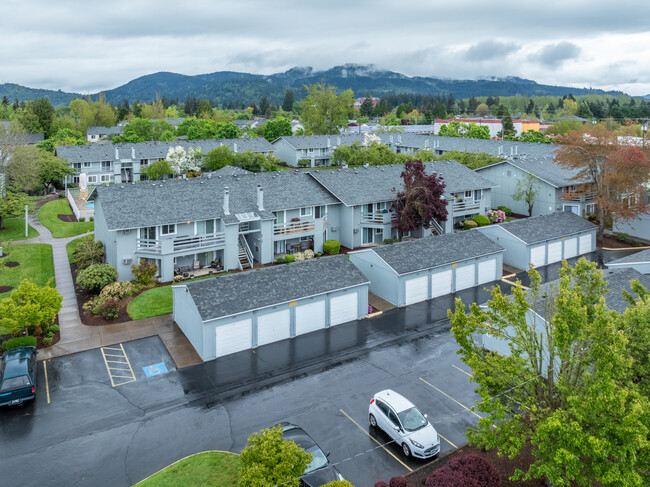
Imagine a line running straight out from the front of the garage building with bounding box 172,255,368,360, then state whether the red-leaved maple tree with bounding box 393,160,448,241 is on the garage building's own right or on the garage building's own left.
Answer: on the garage building's own left

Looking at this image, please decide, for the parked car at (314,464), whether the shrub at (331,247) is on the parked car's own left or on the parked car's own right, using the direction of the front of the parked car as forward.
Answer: on the parked car's own left

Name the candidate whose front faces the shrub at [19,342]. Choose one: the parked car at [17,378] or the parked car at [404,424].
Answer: the parked car at [17,378]

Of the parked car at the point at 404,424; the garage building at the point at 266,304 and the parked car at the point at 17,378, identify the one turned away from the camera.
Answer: the parked car at the point at 17,378

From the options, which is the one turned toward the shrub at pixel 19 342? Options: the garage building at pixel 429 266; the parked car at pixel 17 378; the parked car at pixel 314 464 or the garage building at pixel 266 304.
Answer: the parked car at pixel 17 378

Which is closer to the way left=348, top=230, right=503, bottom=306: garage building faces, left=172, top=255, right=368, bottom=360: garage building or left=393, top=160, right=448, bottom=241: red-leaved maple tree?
the garage building

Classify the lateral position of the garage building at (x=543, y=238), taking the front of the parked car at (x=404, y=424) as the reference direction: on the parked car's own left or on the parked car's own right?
on the parked car's own left

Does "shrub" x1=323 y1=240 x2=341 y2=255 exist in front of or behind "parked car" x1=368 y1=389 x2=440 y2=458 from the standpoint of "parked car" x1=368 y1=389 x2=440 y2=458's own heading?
behind

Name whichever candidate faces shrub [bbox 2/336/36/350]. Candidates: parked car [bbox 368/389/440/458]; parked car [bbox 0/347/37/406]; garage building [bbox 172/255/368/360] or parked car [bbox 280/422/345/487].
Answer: parked car [bbox 0/347/37/406]

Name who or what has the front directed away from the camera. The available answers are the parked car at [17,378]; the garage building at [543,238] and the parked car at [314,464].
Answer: the parked car at [17,378]

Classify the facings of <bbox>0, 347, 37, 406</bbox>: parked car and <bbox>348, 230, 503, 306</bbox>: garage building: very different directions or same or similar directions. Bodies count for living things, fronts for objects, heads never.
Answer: very different directions
